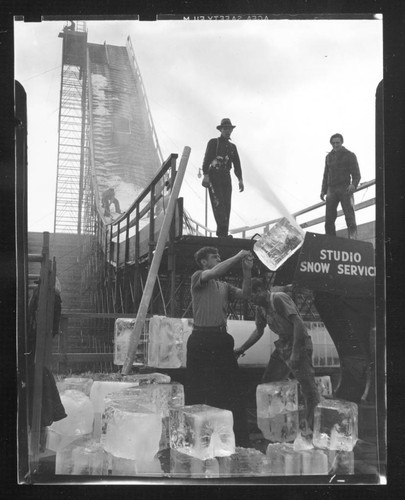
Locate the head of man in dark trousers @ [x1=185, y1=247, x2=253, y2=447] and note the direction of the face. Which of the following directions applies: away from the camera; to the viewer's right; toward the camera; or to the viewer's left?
to the viewer's right

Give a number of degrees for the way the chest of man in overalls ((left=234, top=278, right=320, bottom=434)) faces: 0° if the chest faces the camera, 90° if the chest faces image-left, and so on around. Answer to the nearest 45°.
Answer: approximately 45°
